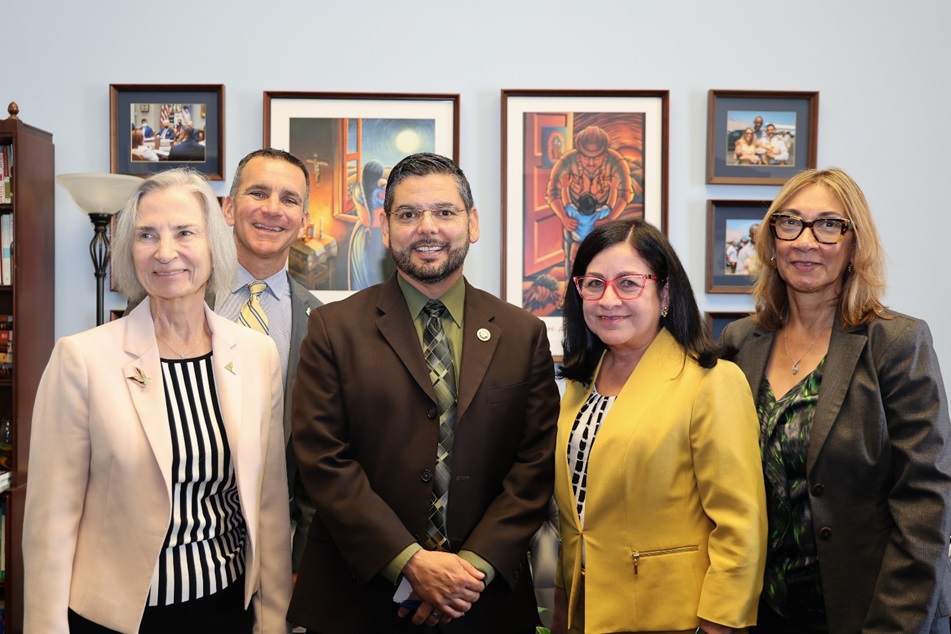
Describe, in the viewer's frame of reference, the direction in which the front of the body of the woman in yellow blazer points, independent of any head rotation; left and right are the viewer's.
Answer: facing the viewer and to the left of the viewer

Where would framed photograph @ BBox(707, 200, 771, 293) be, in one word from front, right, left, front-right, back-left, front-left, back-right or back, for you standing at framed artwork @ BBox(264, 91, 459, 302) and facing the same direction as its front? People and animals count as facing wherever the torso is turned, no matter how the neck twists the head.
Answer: left

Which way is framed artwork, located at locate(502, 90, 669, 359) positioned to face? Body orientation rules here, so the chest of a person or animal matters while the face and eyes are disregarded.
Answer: toward the camera

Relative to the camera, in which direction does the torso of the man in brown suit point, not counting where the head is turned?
toward the camera

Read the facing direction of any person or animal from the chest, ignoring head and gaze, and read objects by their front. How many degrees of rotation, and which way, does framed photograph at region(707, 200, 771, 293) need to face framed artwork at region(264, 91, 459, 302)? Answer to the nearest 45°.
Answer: approximately 90° to its right

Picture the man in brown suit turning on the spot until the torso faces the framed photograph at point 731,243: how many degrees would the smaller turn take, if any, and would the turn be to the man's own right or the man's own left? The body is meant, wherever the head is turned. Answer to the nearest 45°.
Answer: approximately 135° to the man's own left

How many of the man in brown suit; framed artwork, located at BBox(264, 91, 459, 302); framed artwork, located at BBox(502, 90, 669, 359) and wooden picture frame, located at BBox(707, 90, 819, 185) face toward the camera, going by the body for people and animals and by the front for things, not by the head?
4
